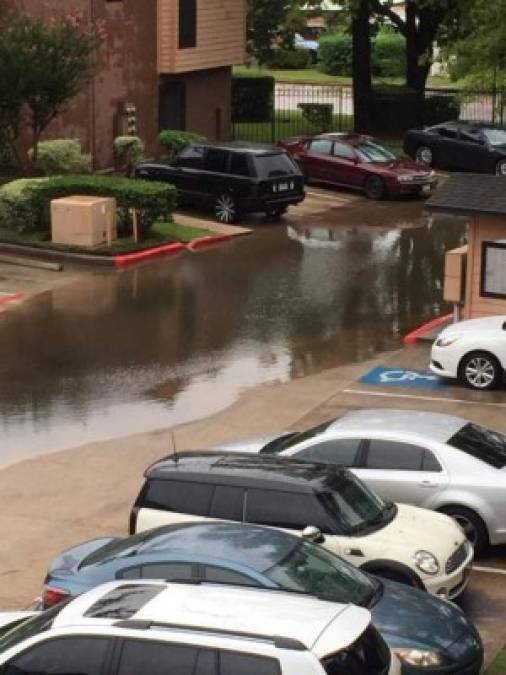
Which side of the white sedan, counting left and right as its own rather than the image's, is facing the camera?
left

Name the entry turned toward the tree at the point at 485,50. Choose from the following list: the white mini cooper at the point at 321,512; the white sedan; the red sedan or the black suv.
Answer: the red sedan

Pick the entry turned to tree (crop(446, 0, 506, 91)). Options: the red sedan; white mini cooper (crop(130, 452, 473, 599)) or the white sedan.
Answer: the red sedan

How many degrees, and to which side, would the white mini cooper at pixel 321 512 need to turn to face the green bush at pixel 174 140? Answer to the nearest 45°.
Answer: approximately 135° to its left

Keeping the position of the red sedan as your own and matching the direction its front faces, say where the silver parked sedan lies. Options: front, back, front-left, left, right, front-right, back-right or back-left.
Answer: front-right

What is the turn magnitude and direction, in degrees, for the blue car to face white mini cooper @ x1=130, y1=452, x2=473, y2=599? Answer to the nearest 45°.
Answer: approximately 135° to its left

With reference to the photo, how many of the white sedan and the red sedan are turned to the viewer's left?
1

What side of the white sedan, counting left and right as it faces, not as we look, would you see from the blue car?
left
